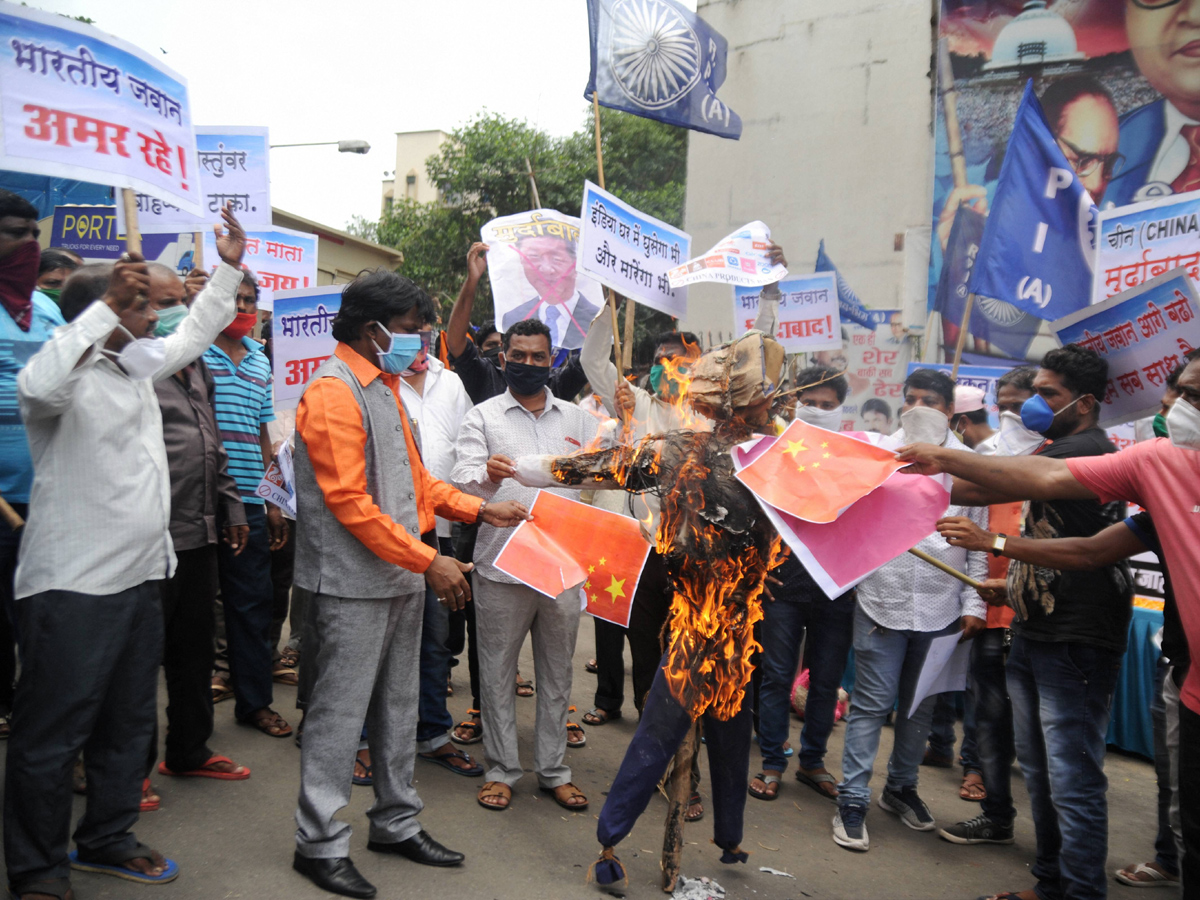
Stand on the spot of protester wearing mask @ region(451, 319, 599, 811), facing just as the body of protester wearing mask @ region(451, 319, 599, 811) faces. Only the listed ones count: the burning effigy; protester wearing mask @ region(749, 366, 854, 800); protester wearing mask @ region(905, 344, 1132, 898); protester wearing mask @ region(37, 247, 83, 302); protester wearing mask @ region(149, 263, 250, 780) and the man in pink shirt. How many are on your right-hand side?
2

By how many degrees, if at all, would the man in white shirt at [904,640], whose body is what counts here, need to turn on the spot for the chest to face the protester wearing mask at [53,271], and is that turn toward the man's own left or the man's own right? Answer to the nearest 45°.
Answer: approximately 90° to the man's own right

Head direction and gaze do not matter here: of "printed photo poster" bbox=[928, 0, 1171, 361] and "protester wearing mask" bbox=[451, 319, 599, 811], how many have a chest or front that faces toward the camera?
2

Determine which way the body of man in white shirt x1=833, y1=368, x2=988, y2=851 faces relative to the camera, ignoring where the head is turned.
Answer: toward the camera

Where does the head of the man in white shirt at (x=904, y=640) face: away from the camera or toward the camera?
toward the camera

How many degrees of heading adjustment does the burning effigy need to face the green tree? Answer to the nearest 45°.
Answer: approximately 180°

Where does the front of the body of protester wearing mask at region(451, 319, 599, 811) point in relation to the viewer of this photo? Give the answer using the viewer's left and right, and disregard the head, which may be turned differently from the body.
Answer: facing the viewer

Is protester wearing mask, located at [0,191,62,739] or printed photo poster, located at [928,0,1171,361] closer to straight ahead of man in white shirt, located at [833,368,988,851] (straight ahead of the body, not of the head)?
the protester wearing mask

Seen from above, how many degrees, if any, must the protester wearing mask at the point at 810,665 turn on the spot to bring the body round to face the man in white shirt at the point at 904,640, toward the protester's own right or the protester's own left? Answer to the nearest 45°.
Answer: approximately 45° to the protester's own left

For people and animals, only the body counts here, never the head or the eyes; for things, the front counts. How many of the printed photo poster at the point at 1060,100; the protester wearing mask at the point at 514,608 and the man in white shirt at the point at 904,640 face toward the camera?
3

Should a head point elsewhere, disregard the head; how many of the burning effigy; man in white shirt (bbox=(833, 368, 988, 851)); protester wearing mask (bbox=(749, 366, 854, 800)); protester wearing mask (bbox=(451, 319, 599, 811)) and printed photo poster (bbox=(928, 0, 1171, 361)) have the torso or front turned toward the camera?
5
